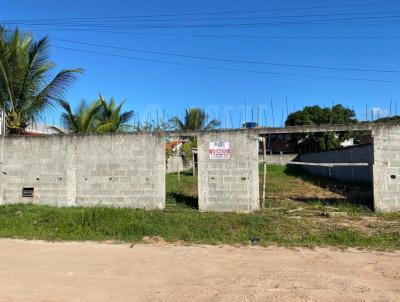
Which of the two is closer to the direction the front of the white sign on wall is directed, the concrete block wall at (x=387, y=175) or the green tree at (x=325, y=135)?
the concrete block wall

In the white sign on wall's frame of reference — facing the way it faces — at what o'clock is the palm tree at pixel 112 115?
The palm tree is roughly at 5 o'clock from the white sign on wall.

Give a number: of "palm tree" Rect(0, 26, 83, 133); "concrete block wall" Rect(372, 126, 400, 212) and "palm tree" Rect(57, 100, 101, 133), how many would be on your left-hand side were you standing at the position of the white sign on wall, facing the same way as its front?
1

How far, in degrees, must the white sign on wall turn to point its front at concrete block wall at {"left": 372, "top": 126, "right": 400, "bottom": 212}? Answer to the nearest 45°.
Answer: approximately 90° to its left

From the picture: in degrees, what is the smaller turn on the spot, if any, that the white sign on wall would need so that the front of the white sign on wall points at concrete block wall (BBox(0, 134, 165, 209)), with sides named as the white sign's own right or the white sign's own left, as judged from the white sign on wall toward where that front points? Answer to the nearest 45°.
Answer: approximately 90° to the white sign's own right

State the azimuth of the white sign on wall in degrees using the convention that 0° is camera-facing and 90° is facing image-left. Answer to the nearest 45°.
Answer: approximately 0°

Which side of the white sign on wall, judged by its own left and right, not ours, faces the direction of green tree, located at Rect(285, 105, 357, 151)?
back

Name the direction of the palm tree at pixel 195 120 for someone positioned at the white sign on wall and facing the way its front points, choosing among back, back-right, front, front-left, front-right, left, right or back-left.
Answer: back

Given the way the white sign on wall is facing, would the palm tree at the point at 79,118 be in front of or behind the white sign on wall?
behind

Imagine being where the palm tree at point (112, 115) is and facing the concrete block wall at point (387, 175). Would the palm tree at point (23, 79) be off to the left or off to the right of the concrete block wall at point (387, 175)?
right

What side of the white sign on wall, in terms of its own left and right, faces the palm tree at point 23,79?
right
